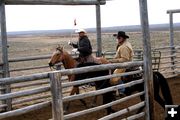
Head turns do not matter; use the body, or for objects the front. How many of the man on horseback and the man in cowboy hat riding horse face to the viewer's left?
2

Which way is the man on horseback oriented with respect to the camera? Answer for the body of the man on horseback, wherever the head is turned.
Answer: to the viewer's left
